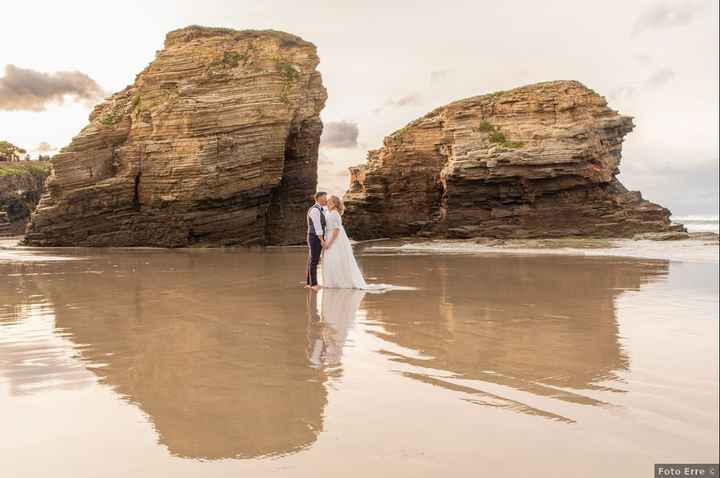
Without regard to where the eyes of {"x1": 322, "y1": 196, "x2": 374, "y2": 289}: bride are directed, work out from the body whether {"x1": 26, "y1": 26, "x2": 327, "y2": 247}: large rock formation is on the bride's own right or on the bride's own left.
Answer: on the bride's own right

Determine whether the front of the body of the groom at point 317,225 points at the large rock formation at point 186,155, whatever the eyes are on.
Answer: no

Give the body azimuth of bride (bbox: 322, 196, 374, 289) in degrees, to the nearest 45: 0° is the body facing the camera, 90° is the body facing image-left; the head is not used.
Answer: approximately 90°

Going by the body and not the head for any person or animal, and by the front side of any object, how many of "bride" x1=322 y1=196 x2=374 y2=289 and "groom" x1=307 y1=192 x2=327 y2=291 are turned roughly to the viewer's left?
1

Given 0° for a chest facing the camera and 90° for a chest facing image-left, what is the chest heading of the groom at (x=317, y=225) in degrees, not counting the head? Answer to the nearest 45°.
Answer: approximately 270°

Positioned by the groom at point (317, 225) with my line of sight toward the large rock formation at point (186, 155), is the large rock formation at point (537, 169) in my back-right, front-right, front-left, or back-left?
front-right

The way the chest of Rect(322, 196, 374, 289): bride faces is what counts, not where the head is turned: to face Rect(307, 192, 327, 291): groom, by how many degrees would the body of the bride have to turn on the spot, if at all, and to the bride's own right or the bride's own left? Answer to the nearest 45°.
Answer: approximately 45° to the bride's own right

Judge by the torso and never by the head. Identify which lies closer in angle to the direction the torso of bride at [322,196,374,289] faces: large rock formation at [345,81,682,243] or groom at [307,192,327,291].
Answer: the groom

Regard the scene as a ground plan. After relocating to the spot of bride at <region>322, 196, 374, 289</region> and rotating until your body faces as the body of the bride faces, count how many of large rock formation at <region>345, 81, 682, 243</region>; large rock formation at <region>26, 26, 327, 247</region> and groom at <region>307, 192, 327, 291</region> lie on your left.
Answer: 0

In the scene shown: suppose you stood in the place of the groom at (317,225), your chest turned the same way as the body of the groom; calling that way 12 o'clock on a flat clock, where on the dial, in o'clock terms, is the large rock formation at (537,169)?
The large rock formation is roughly at 10 o'clock from the groom.

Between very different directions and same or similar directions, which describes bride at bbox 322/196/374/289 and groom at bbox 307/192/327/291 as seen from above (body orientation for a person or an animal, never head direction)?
very different directions

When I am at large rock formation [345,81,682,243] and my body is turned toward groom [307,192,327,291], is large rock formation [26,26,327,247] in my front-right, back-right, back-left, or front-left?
front-right
